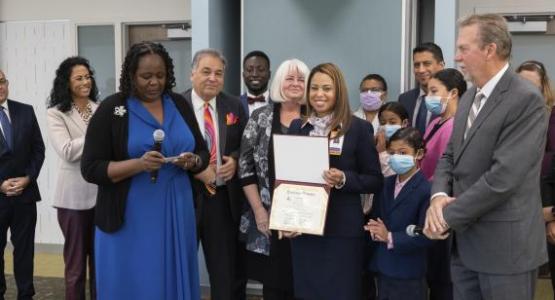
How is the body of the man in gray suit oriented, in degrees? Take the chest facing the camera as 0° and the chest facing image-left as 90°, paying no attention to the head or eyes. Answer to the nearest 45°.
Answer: approximately 45°

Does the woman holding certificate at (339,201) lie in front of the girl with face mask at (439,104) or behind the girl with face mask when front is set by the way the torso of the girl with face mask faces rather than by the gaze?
in front

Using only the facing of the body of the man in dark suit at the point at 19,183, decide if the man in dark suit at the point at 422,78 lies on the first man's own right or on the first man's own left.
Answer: on the first man's own left

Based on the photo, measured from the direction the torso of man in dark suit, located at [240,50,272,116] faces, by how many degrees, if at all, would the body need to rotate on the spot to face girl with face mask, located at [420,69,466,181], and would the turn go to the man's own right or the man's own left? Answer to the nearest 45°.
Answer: approximately 45° to the man's own left

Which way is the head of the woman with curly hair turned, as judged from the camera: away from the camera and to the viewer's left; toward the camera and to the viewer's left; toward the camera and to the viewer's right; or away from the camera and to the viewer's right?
toward the camera and to the viewer's right

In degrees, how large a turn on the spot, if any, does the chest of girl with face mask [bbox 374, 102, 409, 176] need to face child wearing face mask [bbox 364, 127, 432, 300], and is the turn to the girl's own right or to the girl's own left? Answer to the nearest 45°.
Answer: approximately 45° to the girl's own left

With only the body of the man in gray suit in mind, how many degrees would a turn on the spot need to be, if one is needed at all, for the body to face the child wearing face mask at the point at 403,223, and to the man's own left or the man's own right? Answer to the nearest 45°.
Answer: approximately 90° to the man's own right

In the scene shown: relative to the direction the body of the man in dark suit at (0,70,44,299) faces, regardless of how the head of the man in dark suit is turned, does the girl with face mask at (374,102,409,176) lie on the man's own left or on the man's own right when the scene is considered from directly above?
on the man's own left

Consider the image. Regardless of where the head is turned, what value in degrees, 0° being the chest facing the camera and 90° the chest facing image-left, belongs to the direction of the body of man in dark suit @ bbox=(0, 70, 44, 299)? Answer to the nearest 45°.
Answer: approximately 0°

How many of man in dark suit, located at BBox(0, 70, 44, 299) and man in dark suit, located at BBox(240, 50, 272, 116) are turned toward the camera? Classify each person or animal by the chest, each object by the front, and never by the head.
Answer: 2

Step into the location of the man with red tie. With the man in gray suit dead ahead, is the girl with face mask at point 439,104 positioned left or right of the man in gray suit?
left

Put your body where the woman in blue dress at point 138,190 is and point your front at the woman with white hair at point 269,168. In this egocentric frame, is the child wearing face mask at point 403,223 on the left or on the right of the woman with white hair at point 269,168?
right
